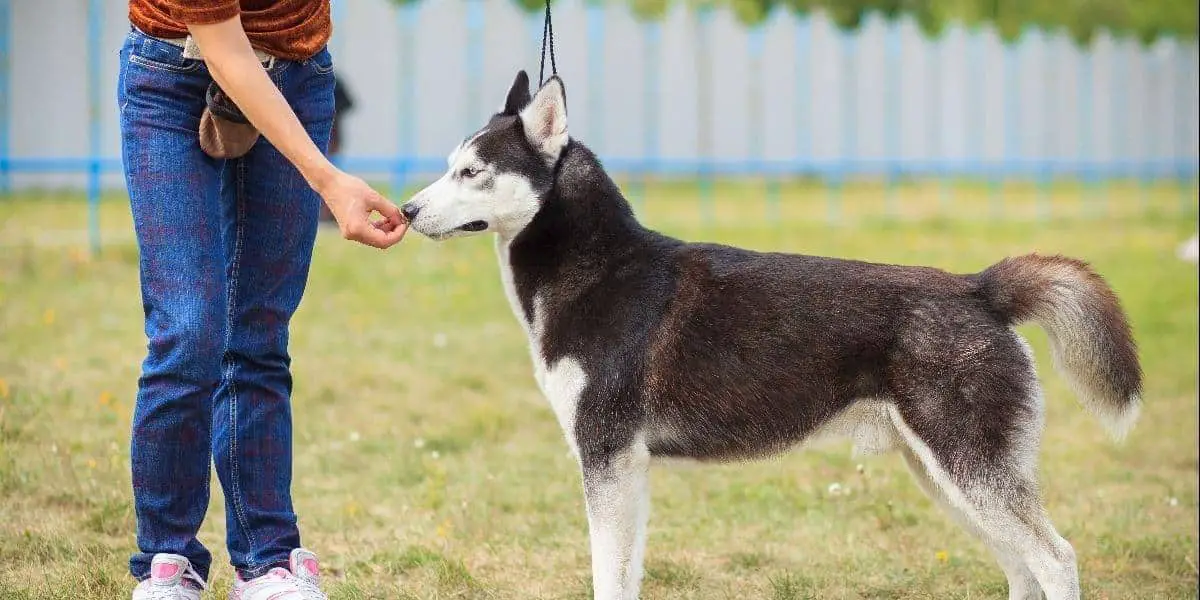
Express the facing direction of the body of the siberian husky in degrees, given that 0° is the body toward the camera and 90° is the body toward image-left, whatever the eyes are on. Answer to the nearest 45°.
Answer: approximately 90°

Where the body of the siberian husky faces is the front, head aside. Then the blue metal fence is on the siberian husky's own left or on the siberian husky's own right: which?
on the siberian husky's own right
